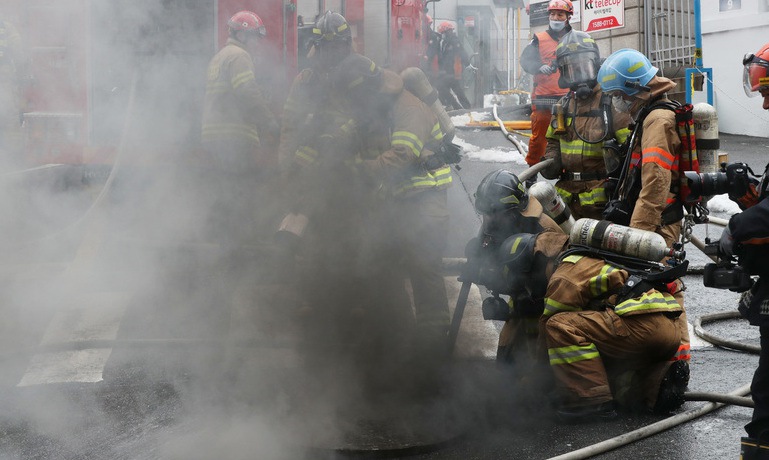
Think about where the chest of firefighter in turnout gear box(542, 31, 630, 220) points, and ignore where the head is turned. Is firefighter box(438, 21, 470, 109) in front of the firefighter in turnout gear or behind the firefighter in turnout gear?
behind

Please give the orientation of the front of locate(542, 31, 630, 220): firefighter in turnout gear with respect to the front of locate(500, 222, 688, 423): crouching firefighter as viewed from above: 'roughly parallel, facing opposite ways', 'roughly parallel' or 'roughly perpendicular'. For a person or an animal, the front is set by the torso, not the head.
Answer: roughly perpendicular

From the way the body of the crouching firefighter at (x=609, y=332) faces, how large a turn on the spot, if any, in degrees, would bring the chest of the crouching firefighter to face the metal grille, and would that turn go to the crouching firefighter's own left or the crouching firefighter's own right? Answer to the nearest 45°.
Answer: approximately 90° to the crouching firefighter's own right

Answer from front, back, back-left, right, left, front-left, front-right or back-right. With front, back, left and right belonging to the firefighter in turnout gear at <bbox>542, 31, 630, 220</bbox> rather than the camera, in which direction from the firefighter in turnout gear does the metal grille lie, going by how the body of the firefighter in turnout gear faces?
back

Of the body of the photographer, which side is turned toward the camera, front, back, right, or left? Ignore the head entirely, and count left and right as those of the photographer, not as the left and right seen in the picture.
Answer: left

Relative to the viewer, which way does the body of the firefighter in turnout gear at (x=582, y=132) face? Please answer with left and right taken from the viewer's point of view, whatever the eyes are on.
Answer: facing the viewer

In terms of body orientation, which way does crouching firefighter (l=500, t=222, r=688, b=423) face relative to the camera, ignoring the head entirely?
to the viewer's left

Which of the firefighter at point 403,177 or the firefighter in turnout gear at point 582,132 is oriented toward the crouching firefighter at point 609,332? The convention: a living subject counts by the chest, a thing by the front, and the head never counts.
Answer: the firefighter in turnout gear

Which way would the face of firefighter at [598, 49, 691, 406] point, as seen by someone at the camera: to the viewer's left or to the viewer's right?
to the viewer's left

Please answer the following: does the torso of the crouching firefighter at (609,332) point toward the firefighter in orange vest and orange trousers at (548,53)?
no
